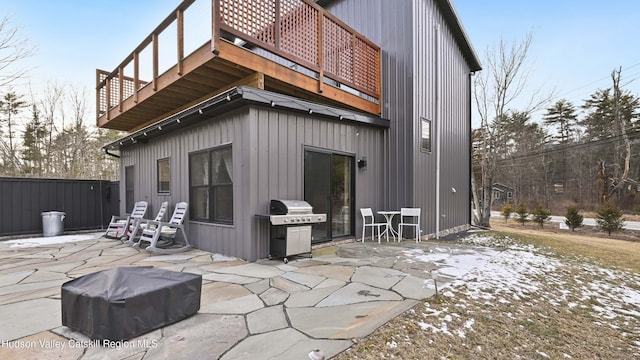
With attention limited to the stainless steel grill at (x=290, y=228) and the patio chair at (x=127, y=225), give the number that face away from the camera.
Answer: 0

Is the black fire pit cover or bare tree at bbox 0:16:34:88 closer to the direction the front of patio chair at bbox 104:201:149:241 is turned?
the black fire pit cover

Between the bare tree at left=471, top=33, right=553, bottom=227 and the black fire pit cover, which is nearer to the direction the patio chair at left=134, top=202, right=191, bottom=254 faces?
the black fire pit cover

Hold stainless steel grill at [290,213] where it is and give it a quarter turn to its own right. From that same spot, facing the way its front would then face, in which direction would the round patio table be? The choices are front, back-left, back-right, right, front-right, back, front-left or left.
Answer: back

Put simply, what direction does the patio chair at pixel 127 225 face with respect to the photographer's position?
facing the viewer and to the left of the viewer

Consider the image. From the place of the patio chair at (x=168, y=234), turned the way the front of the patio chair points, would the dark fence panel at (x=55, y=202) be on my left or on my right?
on my right

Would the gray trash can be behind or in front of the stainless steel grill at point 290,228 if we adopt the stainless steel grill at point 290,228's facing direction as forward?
behind

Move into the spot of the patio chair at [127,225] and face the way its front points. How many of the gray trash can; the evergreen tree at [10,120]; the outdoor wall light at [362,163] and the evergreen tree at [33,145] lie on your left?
1

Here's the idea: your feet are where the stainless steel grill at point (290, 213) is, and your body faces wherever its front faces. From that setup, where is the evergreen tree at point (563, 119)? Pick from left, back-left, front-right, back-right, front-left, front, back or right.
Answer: left

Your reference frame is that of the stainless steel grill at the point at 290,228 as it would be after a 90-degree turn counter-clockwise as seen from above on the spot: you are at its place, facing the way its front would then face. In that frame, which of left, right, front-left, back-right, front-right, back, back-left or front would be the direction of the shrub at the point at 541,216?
front

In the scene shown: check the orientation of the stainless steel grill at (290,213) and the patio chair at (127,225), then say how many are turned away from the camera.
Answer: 0

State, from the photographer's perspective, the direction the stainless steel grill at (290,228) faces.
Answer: facing the viewer and to the right of the viewer

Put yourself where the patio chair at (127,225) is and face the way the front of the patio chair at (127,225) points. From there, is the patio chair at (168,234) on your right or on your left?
on your left

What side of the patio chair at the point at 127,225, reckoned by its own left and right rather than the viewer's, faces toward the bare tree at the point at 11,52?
right

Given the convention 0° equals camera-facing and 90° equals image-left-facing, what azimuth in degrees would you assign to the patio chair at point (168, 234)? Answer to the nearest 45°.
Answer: approximately 45°

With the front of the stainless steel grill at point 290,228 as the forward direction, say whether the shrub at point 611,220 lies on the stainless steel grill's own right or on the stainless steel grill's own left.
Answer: on the stainless steel grill's own left

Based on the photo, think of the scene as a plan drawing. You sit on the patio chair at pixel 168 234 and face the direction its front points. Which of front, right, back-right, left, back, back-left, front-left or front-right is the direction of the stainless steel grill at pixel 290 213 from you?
left
